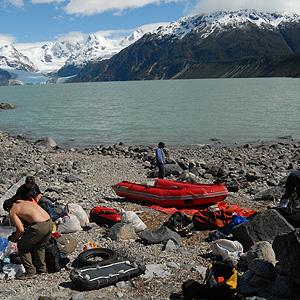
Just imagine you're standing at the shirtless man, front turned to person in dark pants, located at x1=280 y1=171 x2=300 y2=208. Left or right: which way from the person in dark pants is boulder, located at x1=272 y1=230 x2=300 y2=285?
right

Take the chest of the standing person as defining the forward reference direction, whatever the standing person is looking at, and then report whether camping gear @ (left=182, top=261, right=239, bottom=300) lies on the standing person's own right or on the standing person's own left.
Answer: on the standing person's own right

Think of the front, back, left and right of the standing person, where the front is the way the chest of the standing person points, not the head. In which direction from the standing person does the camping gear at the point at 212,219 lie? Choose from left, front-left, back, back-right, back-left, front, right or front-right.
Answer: right

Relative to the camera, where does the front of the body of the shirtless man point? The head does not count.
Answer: to the viewer's left
